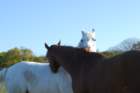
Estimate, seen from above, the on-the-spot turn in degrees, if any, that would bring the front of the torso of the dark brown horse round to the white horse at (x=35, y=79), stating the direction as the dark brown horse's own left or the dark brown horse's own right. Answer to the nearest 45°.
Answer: approximately 45° to the dark brown horse's own right

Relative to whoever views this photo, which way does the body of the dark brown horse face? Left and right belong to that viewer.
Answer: facing to the left of the viewer

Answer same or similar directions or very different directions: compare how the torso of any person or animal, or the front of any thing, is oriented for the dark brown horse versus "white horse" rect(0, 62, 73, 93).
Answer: very different directions

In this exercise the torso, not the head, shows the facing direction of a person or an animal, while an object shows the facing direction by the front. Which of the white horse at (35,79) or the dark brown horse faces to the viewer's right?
the white horse

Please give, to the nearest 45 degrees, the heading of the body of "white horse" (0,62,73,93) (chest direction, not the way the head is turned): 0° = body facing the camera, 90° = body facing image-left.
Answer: approximately 270°

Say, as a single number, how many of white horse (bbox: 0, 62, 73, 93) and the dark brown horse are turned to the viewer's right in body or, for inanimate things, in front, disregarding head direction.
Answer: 1
